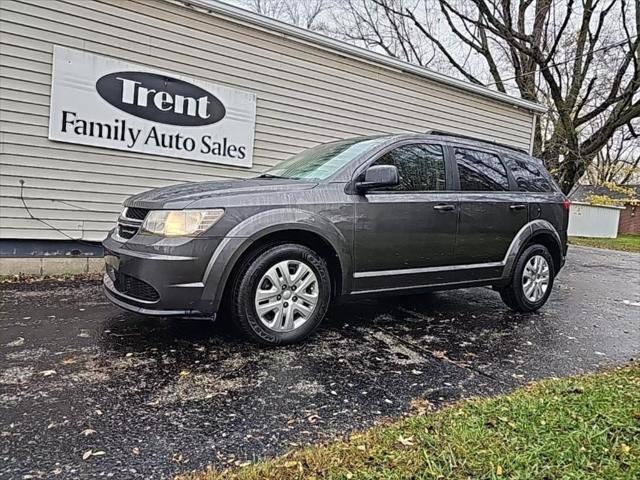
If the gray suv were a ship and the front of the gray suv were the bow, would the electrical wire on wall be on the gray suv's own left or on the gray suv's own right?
on the gray suv's own right

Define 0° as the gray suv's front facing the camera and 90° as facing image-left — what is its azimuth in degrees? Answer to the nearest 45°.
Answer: approximately 45°

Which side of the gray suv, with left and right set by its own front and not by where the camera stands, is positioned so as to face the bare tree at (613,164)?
back

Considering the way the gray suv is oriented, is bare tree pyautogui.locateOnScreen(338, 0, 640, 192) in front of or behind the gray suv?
behind
